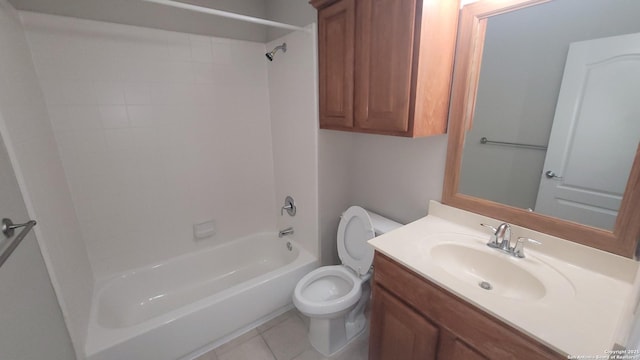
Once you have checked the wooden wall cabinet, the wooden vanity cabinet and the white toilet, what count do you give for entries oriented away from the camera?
0

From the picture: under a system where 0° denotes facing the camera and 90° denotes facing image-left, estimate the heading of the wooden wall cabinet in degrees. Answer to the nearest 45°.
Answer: approximately 45°

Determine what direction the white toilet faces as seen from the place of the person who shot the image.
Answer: facing the viewer and to the left of the viewer

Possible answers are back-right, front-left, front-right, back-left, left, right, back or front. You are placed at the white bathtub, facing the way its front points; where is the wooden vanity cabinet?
front

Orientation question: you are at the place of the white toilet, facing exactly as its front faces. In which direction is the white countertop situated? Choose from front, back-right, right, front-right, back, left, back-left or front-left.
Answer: left

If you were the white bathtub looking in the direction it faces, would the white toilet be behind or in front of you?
in front

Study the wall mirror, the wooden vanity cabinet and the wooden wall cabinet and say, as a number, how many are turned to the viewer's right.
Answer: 0

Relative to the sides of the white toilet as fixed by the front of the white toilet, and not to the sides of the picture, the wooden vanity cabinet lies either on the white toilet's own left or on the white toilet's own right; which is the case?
on the white toilet's own left

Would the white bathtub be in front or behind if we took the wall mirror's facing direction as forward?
in front

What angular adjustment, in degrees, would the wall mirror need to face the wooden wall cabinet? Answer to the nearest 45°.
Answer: approximately 45° to its right
